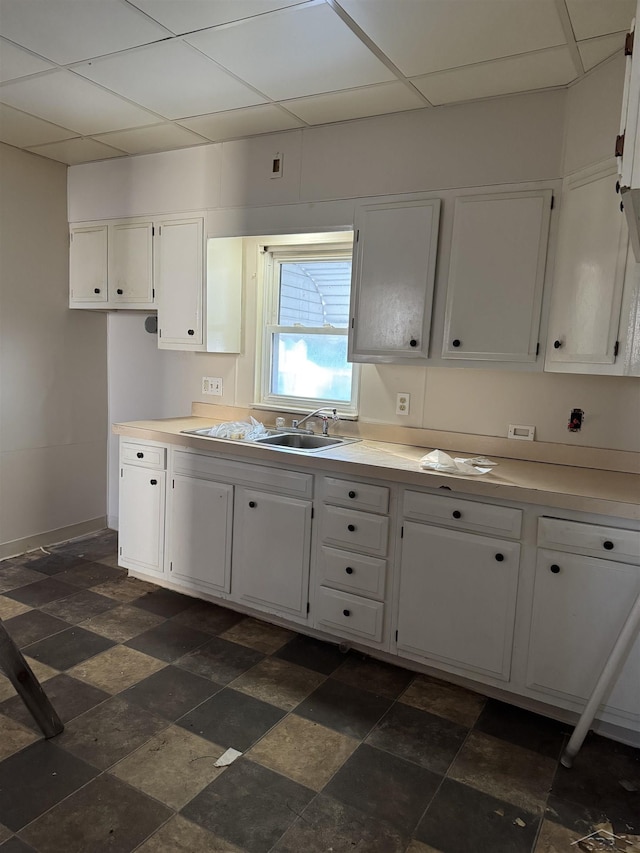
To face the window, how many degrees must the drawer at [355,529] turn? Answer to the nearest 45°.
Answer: approximately 135° to its right

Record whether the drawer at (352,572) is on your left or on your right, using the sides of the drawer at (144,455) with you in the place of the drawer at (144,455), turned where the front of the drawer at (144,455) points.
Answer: on your left

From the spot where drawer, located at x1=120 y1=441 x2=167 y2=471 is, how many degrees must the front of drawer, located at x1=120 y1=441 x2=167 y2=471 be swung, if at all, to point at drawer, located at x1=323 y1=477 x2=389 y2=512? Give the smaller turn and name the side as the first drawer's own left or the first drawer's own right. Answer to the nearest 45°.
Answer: approximately 90° to the first drawer's own left

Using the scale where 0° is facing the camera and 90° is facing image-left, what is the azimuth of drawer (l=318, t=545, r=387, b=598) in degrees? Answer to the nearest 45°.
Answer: approximately 45°
